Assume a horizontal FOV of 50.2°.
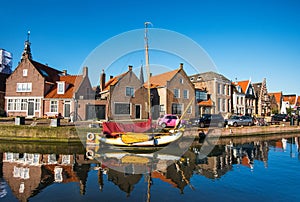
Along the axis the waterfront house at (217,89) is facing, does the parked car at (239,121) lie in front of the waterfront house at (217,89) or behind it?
in front

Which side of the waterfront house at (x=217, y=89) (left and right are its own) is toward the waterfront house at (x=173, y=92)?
right

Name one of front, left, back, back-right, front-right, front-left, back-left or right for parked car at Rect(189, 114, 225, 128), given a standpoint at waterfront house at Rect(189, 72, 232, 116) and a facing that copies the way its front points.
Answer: front-right

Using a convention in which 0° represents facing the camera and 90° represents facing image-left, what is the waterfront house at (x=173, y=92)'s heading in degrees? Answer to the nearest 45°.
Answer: approximately 315°

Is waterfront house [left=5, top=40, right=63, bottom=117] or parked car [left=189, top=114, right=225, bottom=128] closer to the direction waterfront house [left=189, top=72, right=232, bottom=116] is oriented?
the parked car

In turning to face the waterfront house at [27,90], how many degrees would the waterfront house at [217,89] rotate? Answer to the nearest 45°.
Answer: approximately 90° to its right

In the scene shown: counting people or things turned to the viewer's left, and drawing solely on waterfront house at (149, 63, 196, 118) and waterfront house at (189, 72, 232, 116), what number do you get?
0

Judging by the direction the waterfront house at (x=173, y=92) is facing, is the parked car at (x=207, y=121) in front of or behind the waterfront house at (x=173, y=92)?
in front

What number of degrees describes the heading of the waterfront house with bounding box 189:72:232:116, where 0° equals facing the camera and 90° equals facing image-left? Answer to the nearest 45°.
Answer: approximately 315°

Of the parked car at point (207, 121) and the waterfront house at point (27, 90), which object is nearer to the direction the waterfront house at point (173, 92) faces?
the parked car
